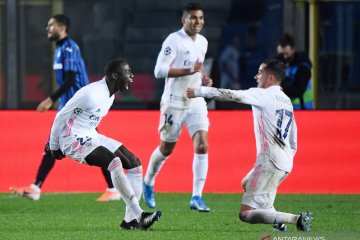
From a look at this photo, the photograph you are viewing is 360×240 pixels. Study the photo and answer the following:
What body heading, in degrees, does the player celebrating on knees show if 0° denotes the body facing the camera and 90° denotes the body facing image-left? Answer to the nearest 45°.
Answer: approximately 135°

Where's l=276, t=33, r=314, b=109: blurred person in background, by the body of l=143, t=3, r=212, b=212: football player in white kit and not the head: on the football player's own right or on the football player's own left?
on the football player's own left

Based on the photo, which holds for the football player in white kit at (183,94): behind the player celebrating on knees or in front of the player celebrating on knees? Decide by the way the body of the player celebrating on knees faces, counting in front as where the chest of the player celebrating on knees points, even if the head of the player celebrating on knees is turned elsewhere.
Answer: in front

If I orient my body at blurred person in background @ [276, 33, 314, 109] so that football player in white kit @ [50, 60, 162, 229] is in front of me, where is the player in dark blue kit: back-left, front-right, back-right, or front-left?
front-right

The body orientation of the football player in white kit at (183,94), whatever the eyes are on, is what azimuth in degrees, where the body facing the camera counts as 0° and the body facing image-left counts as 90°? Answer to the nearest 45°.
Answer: approximately 315°

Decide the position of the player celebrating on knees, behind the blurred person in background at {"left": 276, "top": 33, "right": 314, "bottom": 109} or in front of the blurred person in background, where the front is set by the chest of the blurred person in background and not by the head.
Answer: in front

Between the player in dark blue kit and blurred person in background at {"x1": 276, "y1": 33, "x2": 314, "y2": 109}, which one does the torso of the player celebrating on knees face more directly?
the player in dark blue kit

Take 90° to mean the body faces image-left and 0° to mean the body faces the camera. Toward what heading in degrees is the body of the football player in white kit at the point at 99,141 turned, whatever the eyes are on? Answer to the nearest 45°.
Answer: approximately 270°

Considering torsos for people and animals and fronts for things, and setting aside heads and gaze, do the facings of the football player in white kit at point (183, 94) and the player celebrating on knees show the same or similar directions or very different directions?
very different directions
